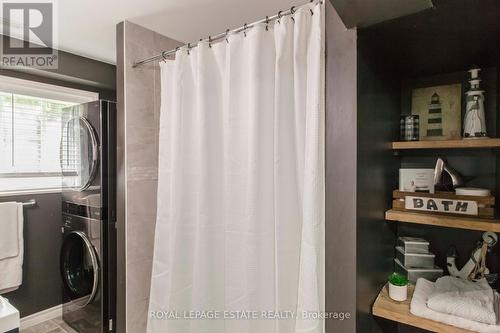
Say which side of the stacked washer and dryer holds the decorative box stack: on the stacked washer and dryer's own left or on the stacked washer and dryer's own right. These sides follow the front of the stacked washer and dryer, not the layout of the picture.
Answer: on the stacked washer and dryer's own left

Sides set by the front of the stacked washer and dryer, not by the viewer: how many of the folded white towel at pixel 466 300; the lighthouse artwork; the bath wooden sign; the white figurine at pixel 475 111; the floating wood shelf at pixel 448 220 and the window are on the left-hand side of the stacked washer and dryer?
5

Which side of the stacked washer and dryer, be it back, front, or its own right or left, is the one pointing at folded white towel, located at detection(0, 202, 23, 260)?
right

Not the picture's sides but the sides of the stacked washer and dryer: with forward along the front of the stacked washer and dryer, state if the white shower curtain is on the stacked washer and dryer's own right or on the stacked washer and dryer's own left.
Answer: on the stacked washer and dryer's own left

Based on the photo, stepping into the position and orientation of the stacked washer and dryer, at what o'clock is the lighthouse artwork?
The lighthouse artwork is roughly at 9 o'clock from the stacked washer and dryer.

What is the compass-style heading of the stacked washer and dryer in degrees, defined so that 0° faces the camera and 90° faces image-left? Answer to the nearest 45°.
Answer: approximately 45°

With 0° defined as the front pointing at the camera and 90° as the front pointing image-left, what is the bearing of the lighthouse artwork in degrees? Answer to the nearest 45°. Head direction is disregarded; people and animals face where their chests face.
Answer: approximately 45°

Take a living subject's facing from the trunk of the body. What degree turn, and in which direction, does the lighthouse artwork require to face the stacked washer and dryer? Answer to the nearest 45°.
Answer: approximately 45° to its right
